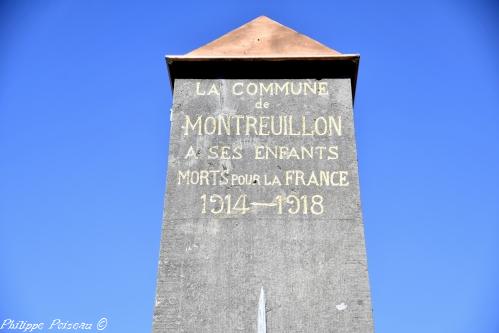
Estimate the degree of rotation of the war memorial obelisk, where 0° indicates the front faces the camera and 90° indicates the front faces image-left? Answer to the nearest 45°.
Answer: approximately 0°
